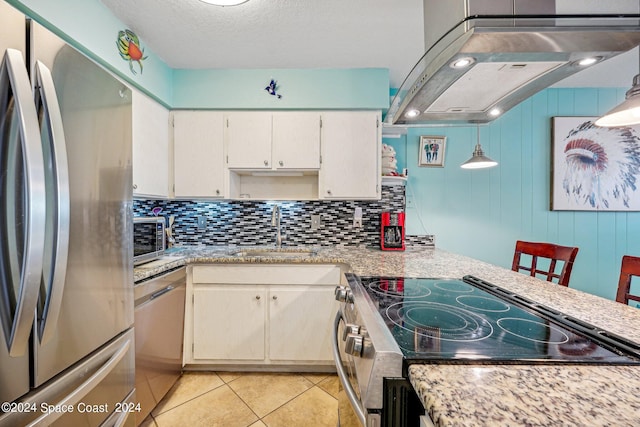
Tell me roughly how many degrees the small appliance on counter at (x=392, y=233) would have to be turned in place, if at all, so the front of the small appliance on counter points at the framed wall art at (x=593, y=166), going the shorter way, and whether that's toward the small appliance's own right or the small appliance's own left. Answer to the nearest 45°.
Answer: approximately 90° to the small appliance's own left

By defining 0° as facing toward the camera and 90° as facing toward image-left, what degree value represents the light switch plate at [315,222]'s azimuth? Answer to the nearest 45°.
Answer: approximately 0°

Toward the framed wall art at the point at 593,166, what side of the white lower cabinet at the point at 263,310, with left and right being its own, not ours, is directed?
left

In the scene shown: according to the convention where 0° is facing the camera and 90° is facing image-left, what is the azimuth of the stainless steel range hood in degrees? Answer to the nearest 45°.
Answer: approximately 45°

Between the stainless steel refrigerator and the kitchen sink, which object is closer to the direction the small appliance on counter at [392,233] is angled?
the stainless steel refrigerator

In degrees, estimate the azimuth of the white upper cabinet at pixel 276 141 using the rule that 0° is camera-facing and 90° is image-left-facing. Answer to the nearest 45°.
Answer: approximately 0°

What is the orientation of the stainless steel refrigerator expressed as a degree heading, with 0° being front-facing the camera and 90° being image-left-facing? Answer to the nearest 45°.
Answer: approximately 315°

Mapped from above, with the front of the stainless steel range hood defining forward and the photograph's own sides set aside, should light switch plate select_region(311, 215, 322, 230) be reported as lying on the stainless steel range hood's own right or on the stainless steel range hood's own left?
on the stainless steel range hood's own right
